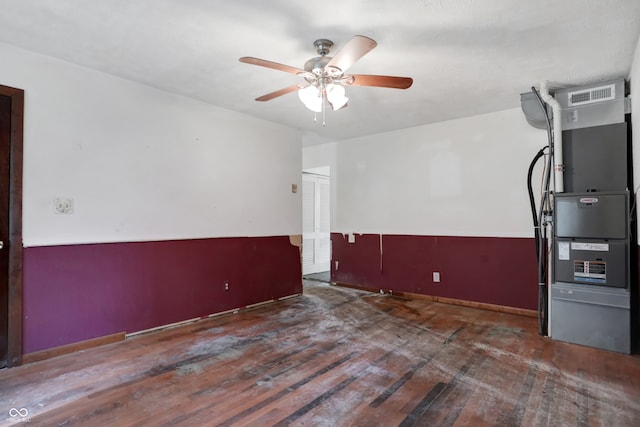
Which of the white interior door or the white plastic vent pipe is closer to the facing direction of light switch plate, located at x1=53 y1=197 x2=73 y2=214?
the white plastic vent pipe

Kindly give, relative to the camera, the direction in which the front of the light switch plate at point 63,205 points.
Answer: facing the viewer

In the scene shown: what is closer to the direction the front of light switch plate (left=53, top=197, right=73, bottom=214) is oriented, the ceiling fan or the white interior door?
the ceiling fan

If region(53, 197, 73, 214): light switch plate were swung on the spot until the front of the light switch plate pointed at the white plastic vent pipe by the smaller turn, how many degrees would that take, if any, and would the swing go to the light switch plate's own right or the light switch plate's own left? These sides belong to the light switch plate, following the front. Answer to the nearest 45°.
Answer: approximately 45° to the light switch plate's own left
